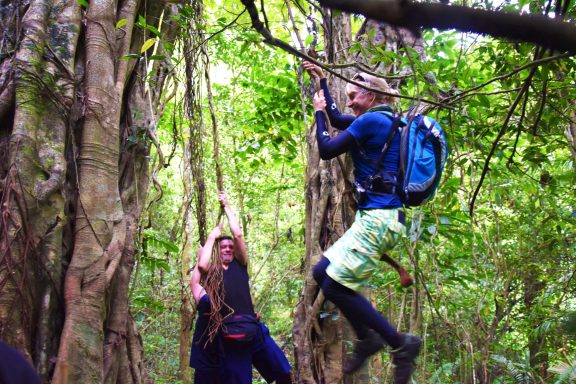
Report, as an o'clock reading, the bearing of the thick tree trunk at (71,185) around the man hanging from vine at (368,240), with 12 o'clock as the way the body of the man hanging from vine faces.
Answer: The thick tree trunk is roughly at 12 o'clock from the man hanging from vine.

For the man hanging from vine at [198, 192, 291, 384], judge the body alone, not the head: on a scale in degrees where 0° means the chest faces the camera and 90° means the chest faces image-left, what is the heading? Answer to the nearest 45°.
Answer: approximately 0°

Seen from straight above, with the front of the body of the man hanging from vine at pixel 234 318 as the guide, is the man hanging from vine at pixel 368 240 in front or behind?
in front

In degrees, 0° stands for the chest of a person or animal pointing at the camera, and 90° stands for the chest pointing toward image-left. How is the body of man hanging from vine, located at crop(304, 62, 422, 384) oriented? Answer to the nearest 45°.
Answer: approximately 90°

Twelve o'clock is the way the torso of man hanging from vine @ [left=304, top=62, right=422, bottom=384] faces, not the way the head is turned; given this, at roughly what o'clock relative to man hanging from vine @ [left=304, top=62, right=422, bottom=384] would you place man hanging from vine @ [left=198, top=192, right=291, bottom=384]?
man hanging from vine @ [left=198, top=192, right=291, bottom=384] is roughly at 2 o'clock from man hanging from vine @ [left=304, top=62, right=422, bottom=384].

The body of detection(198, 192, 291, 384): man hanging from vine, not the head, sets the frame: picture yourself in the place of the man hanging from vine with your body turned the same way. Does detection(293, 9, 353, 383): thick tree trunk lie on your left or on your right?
on your left

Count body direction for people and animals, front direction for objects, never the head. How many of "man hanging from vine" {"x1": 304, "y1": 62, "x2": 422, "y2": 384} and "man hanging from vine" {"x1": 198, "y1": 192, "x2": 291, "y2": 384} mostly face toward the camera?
1

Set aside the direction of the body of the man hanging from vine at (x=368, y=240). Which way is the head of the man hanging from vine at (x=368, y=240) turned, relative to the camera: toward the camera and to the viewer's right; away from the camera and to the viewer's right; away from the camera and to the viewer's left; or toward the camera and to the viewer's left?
toward the camera and to the viewer's left

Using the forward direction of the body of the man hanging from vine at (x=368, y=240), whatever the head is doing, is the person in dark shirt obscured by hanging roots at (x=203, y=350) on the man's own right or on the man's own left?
on the man's own right

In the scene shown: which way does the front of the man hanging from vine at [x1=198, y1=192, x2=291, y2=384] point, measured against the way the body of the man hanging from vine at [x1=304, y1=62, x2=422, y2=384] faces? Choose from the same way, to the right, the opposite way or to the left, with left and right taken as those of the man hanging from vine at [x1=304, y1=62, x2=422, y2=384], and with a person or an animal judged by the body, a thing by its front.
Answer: to the left
